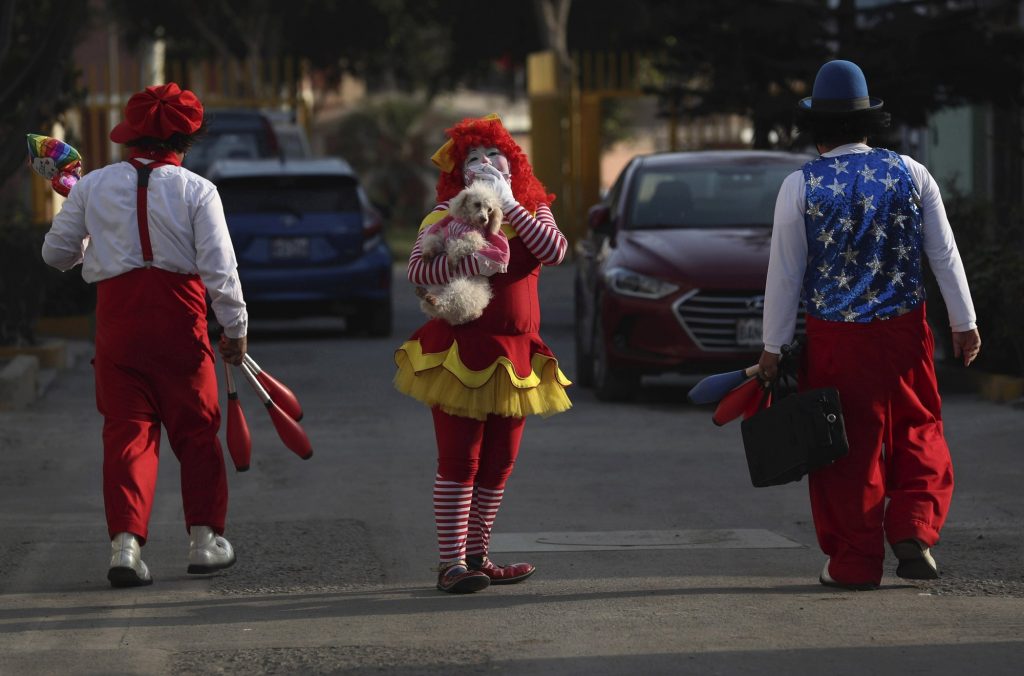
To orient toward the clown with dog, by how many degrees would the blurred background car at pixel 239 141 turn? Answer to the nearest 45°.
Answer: approximately 180°

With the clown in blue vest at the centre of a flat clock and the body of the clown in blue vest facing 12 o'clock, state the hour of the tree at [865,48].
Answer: The tree is roughly at 12 o'clock from the clown in blue vest.

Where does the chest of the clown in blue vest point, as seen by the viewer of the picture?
away from the camera

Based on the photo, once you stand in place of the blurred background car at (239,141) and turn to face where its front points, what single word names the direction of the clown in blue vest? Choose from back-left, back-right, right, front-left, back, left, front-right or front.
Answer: back

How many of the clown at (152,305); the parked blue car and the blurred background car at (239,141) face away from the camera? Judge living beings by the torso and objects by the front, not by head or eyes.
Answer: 3

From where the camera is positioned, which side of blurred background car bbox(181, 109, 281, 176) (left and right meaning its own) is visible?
back

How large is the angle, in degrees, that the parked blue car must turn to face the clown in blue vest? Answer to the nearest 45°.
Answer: approximately 180°

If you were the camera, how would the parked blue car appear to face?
facing away from the viewer

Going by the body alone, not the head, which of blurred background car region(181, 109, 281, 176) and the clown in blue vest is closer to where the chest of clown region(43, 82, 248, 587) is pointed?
the blurred background car

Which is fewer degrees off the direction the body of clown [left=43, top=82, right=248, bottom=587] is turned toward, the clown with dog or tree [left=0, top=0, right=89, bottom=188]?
the tree

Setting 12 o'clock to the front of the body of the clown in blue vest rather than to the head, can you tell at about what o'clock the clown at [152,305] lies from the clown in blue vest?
The clown is roughly at 9 o'clock from the clown in blue vest.

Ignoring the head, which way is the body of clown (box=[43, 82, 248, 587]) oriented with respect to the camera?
away from the camera

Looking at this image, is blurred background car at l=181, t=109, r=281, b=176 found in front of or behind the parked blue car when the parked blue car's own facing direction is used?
in front

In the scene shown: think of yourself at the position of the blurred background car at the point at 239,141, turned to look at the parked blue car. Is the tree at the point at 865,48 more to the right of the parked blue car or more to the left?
left

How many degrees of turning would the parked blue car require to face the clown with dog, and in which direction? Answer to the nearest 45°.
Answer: approximately 180°
